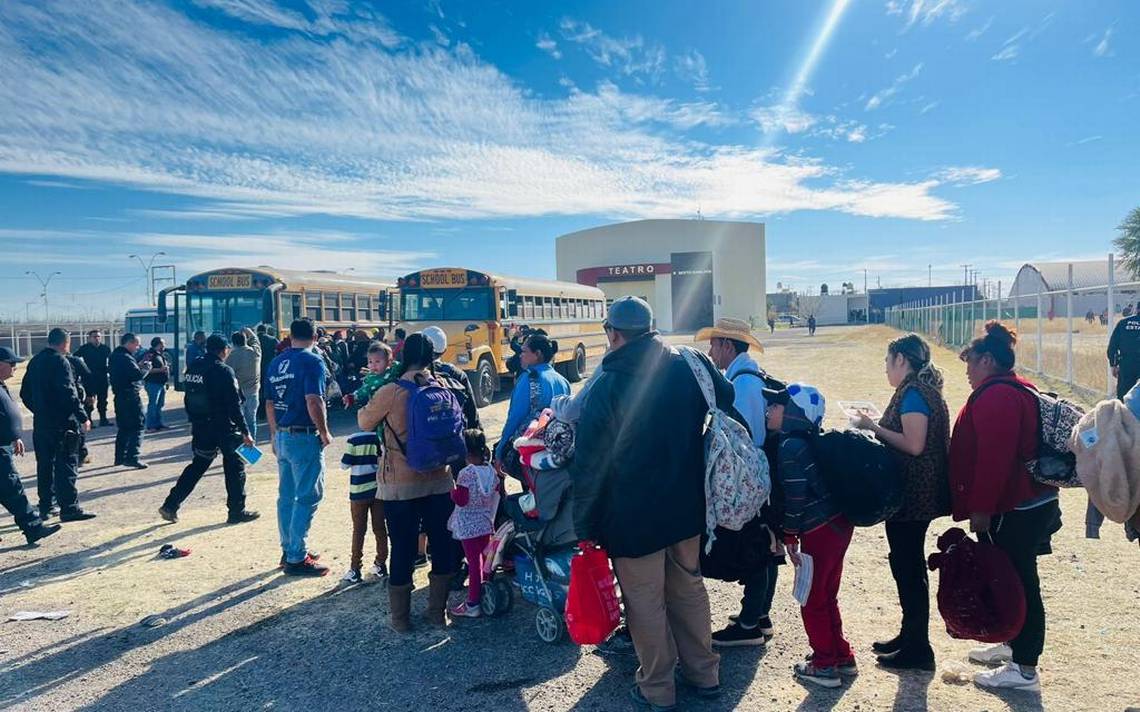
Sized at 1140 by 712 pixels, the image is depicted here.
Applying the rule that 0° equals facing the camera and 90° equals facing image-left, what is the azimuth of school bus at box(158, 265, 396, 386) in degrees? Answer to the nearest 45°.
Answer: approximately 45°

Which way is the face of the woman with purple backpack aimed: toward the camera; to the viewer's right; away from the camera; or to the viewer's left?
away from the camera

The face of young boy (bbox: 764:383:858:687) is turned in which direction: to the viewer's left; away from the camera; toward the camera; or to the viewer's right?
to the viewer's left

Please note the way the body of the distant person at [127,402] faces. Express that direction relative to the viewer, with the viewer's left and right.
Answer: facing to the right of the viewer

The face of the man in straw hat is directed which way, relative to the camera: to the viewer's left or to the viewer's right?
to the viewer's left

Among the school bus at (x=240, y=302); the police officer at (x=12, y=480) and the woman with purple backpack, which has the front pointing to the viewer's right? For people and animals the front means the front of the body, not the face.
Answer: the police officer

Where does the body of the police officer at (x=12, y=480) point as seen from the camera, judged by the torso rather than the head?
to the viewer's right

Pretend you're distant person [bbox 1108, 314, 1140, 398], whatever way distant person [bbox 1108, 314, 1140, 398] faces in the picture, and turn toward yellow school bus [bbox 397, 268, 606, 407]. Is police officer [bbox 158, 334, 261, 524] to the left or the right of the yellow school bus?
left

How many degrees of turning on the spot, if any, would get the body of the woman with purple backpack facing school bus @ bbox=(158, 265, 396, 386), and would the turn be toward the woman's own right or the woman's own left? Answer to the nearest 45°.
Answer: approximately 45° to the woman's own right
